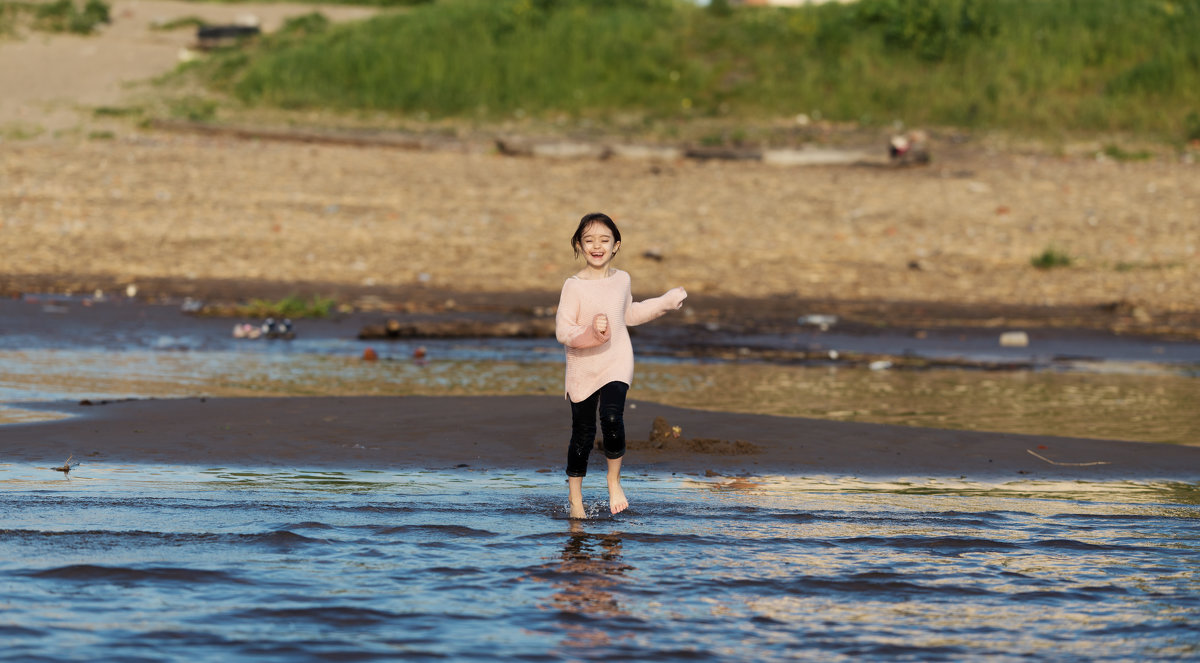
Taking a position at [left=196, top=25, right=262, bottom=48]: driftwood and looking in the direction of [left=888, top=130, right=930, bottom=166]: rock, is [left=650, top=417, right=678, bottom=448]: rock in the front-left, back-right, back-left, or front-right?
front-right

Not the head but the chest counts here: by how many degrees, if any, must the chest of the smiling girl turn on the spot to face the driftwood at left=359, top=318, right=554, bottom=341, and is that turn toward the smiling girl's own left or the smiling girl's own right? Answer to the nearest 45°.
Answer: approximately 180°

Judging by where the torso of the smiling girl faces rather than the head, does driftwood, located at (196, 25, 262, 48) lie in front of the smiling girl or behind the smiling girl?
behind

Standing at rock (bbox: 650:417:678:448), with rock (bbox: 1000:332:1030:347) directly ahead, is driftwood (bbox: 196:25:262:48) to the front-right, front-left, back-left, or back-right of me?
front-left

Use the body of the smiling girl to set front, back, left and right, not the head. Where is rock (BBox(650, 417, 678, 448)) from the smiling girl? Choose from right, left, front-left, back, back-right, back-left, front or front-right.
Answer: back

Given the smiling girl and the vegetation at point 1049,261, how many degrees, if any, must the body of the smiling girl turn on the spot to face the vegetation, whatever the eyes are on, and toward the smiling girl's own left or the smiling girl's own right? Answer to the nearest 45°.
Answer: approximately 135° to the smiling girl's own left

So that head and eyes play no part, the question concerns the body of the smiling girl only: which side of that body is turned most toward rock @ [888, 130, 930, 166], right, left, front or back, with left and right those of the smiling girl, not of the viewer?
back

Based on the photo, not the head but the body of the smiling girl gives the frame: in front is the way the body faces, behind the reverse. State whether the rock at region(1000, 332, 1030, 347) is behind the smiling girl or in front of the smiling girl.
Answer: behind

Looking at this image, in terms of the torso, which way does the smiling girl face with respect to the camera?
toward the camera
